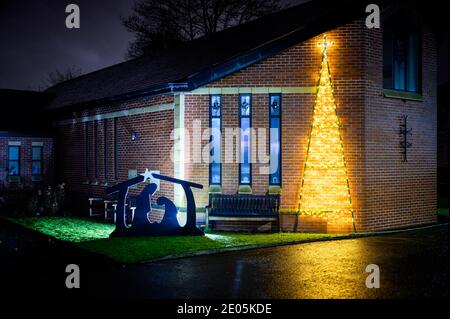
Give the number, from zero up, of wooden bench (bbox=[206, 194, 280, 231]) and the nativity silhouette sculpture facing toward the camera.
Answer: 2

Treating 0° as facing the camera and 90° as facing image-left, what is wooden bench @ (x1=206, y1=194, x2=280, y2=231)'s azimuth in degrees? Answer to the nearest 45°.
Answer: approximately 0°

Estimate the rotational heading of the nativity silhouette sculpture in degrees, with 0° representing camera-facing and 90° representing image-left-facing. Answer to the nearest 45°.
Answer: approximately 0°

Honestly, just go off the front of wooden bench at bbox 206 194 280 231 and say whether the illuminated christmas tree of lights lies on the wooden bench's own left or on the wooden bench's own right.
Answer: on the wooden bench's own left

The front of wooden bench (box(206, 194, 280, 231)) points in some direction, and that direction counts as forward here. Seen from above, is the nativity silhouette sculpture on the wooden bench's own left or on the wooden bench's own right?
on the wooden bench's own right

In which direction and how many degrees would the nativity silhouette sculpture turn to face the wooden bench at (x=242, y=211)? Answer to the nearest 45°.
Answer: approximately 135° to its left
